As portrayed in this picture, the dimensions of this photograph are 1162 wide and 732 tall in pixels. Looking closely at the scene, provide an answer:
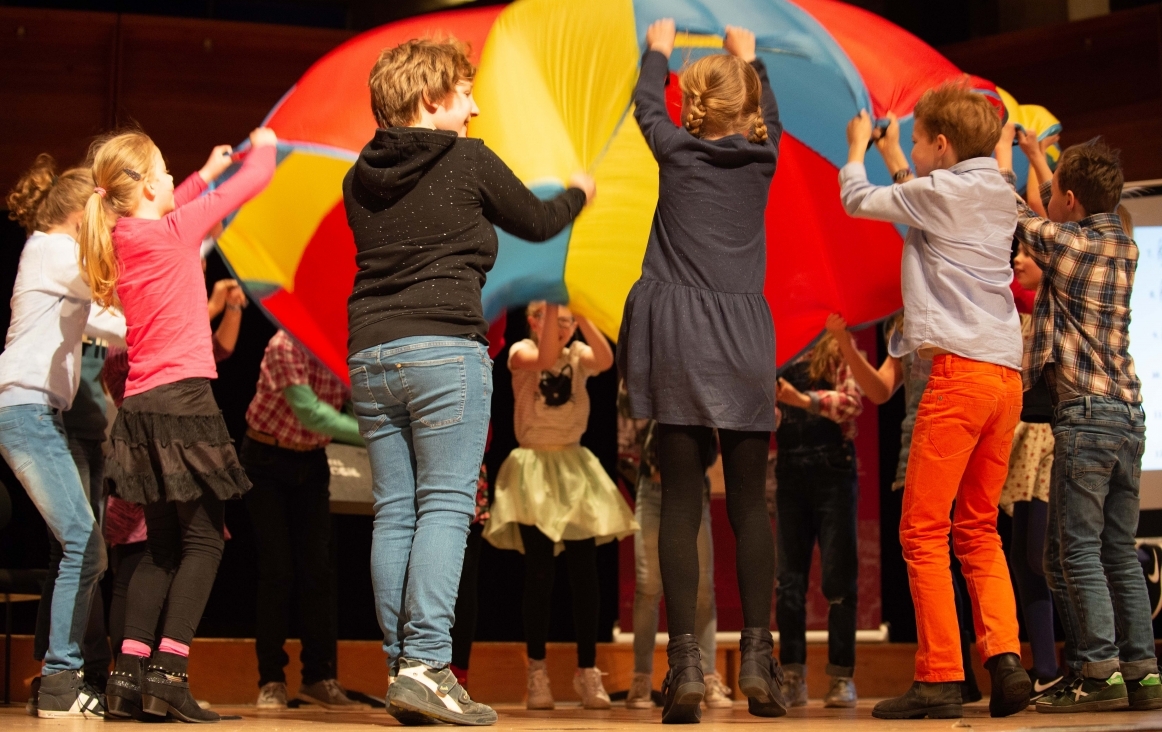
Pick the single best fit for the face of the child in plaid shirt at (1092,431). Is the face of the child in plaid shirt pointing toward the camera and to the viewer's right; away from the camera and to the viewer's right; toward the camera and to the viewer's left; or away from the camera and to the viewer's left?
away from the camera and to the viewer's left

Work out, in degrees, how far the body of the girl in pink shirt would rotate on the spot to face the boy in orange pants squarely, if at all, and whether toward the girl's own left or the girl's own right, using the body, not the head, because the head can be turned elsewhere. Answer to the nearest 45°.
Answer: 0° — they already face them

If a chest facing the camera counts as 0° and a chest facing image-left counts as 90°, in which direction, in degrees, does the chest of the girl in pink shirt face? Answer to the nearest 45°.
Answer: approximately 270°

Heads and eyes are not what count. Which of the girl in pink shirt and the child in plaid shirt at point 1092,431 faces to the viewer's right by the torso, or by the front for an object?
the girl in pink shirt

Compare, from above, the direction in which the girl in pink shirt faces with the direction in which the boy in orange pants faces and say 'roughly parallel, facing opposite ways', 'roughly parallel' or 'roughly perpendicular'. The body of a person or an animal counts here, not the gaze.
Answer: roughly perpendicular

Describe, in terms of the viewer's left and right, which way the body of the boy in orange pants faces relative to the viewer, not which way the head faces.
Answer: facing away from the viewer and to the left of the viewer

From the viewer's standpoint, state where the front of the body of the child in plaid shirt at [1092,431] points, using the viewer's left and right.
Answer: facing away from the viewer and to the left of the viewer

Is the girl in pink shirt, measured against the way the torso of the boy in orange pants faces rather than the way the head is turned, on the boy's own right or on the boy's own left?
on the boy's own left

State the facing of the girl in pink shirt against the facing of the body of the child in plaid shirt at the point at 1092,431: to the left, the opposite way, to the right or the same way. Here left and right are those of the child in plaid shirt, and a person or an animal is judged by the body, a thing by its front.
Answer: to the right

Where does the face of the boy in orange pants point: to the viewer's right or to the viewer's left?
to the viewer's left
